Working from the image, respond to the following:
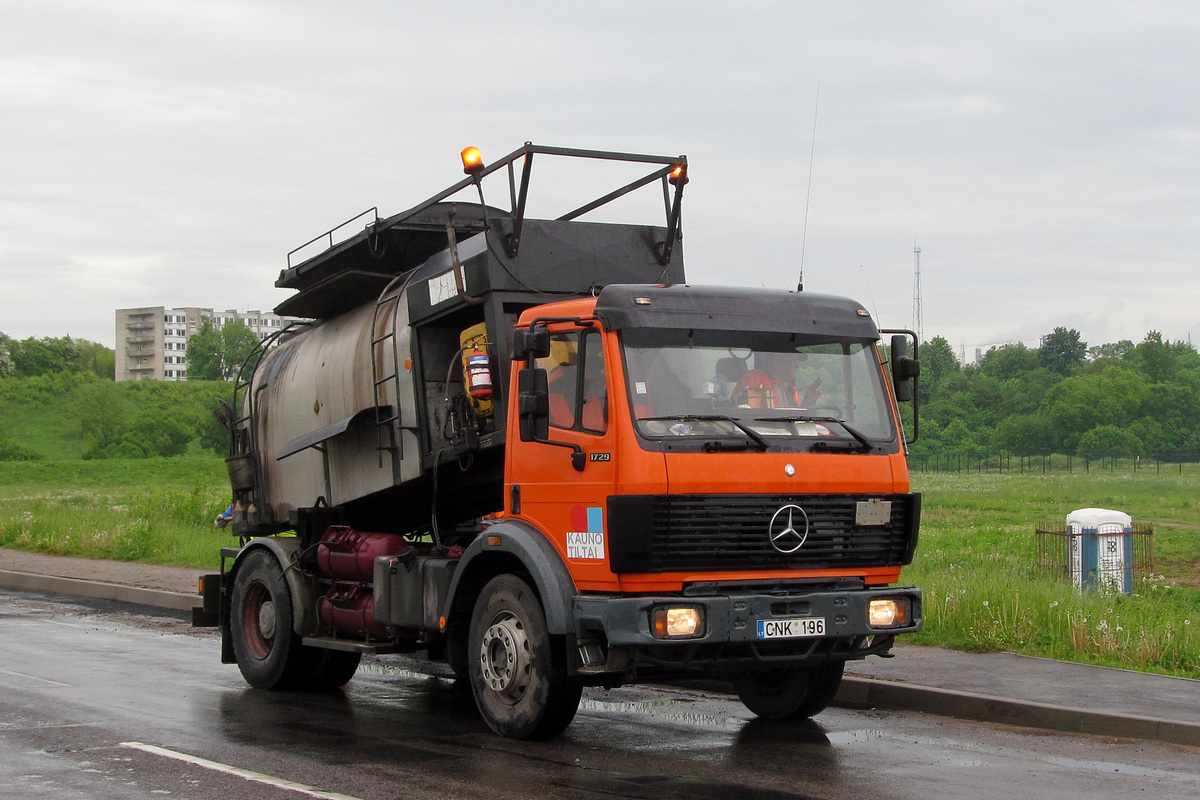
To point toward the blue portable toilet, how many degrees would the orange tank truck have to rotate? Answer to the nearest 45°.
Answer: approximately 90° to its left

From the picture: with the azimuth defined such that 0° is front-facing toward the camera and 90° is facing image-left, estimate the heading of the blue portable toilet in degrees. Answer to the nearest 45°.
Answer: approximately 0°

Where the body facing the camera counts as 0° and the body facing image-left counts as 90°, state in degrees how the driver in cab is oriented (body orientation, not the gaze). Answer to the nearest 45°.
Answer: approximately 315°

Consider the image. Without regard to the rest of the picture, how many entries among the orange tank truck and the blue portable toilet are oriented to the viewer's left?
0

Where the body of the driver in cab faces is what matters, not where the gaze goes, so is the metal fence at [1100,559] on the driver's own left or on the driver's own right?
on the driver's own left
